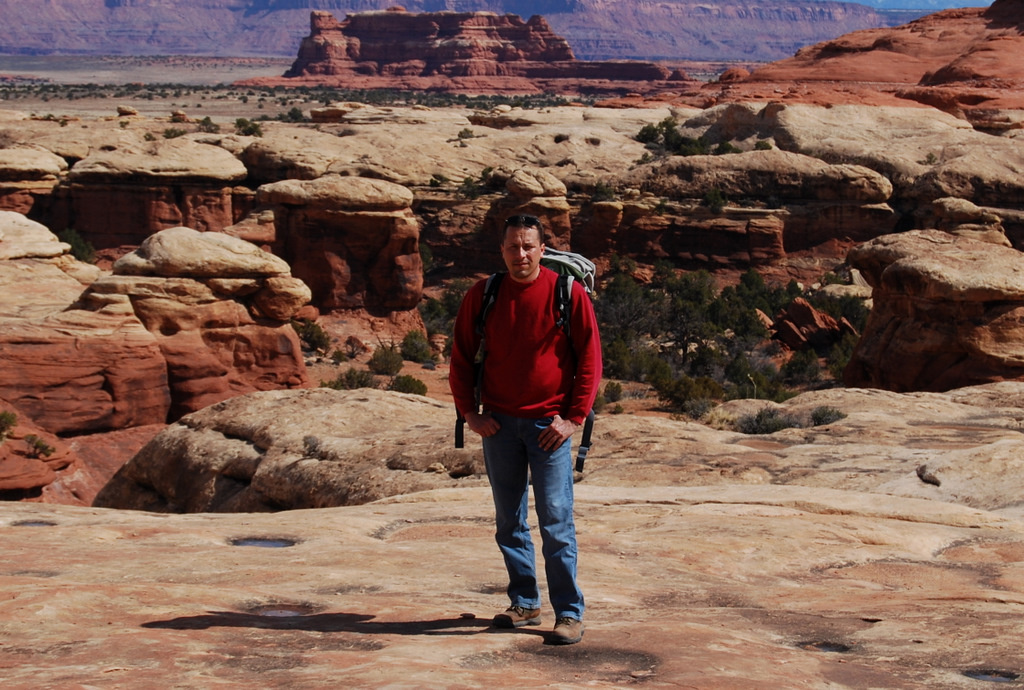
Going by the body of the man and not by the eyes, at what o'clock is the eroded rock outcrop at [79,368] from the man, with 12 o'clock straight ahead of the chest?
The eroded rock outcrop is roughly at 5 o'clock from the man.

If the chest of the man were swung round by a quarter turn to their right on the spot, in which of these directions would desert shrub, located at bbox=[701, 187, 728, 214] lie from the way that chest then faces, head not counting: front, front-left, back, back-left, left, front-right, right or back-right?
right

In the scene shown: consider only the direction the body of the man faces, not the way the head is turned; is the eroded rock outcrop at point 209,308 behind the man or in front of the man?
behind

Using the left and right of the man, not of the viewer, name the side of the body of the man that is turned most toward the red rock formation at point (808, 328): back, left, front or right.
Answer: back

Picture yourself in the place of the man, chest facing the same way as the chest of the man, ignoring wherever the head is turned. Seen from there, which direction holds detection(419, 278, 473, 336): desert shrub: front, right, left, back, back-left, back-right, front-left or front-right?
back

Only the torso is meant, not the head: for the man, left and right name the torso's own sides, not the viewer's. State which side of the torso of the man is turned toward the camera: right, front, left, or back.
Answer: front

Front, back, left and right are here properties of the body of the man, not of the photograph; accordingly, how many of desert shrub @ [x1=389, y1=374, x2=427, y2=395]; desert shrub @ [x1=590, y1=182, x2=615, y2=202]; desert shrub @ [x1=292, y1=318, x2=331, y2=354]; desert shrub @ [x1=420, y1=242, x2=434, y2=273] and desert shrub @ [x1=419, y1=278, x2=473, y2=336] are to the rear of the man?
5

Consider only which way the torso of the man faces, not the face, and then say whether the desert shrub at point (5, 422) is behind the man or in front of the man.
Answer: behind

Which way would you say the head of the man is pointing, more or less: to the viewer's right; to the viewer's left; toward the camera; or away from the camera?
toward the camera

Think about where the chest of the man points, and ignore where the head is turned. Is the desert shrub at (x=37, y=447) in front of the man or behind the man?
behind

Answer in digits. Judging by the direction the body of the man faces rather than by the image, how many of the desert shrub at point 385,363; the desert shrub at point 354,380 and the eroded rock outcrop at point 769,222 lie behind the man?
3

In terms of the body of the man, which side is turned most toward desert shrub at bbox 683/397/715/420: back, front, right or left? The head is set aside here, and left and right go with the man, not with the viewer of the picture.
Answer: back

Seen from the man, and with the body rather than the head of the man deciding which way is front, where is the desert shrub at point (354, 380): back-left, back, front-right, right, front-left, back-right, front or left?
back

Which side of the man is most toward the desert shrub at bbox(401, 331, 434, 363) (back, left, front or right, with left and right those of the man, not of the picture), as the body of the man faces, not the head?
back

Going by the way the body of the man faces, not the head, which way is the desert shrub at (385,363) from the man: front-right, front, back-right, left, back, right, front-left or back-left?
back

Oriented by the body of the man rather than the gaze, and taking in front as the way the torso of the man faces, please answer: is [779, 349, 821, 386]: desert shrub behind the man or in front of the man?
behind
